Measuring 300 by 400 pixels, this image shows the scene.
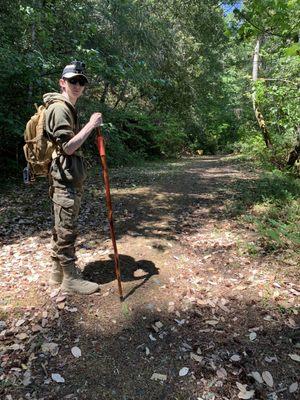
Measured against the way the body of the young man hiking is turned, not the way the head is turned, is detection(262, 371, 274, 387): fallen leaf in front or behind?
in front

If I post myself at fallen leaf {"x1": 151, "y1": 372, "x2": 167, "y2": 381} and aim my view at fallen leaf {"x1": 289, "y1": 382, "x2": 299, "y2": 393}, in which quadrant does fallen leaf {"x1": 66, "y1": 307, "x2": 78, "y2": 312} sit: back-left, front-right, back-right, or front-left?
back-left

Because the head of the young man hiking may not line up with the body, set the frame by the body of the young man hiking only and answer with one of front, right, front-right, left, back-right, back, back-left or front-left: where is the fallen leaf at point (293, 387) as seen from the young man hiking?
front-right

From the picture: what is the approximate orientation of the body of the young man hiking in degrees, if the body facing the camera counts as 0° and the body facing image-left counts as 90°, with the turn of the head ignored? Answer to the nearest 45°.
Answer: approximately 270°

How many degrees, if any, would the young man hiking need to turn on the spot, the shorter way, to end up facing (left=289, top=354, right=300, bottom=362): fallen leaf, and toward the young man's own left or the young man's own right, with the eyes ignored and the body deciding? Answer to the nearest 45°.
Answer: approximately 45° to the young man's own right

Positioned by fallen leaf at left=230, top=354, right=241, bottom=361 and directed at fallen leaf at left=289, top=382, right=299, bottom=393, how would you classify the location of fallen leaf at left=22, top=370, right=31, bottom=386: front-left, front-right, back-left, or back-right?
back-right
